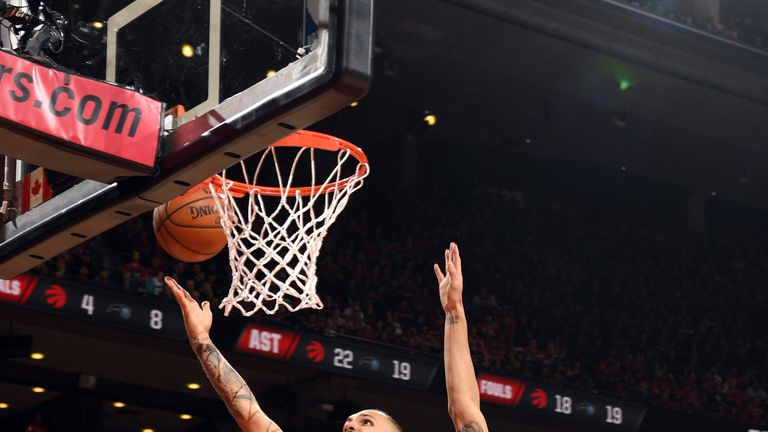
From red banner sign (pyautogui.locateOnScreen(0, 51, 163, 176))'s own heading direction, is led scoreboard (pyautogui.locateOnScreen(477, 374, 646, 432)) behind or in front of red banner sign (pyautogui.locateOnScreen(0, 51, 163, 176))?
behind

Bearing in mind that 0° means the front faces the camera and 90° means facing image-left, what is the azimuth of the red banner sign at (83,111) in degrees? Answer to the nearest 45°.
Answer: approximately 0°

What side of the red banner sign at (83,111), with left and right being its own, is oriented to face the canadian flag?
back

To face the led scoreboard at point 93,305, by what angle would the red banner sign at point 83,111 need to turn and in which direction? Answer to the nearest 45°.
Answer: approximately 180°

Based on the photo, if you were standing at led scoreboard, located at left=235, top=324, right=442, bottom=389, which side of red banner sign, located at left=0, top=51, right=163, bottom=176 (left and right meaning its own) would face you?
back
